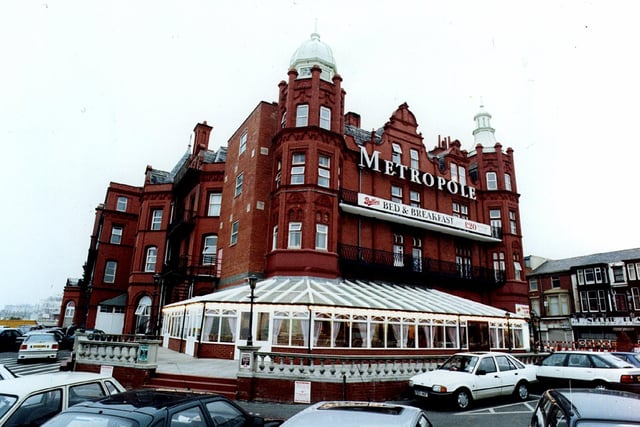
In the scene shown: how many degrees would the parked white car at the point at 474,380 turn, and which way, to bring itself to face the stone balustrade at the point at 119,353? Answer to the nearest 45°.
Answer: approximately 45° to its right

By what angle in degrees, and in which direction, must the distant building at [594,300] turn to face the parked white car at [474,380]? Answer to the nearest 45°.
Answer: approximately 45° to its left

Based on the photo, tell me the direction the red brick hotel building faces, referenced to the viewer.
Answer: facing the viewer and to the right of the viewer

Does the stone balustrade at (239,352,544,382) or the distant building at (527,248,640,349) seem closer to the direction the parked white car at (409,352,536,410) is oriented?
the stone balustrade

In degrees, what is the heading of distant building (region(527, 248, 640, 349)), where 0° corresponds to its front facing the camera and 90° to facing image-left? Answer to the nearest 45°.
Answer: approximately 45°

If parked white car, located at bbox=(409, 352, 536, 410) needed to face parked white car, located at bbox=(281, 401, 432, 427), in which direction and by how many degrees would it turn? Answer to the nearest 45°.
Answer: approximately 45° to its left

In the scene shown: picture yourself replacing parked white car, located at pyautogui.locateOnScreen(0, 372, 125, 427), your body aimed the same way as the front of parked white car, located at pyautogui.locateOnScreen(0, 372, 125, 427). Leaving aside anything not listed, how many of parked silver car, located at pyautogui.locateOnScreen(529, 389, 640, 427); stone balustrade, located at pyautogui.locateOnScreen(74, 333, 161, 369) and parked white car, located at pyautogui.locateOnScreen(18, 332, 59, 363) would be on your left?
1

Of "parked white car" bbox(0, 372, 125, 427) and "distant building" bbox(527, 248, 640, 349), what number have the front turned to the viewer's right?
0

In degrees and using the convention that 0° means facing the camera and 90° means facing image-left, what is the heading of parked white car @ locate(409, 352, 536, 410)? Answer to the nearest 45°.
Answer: approximately 45°
